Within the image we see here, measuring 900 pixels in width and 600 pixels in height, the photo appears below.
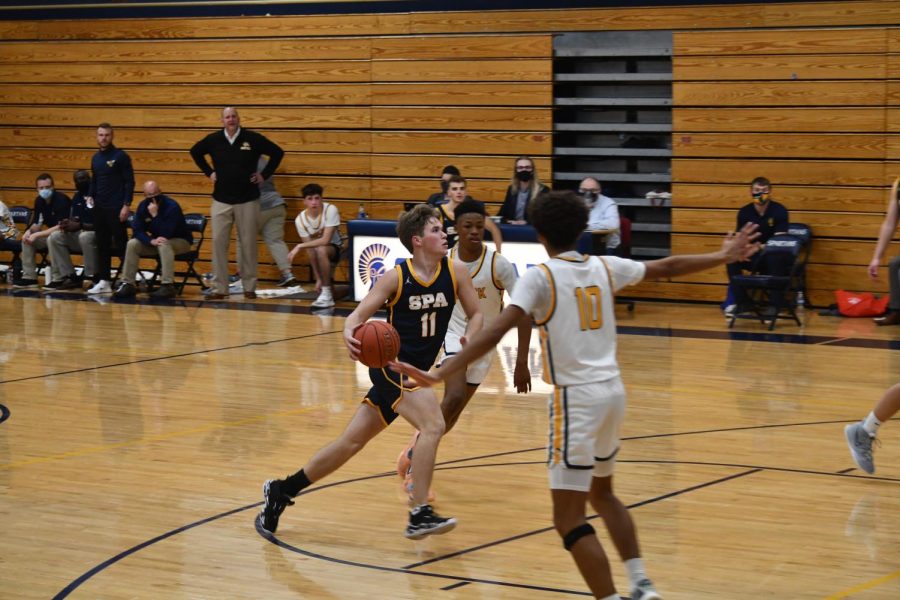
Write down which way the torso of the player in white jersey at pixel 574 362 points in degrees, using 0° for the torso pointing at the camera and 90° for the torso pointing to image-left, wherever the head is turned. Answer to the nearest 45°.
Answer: approximately 135°

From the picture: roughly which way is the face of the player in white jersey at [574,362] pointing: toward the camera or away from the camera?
away from the camera

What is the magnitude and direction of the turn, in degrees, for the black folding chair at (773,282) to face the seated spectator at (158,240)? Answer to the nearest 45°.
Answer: approximately 45° to its right

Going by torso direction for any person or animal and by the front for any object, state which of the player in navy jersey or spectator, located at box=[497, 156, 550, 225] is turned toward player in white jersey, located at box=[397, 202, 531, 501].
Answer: the spectator

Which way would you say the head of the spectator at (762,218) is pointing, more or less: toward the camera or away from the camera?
toward the camera

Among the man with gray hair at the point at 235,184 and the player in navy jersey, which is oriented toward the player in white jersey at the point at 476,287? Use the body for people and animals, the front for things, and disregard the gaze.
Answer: the man with gray hair

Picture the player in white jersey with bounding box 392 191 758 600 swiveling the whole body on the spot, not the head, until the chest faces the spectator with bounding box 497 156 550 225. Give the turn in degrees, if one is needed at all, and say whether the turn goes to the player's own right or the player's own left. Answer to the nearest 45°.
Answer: approximately 45° to the player's own right

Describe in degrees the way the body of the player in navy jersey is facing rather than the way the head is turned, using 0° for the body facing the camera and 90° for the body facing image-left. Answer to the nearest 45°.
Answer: approximately 315°

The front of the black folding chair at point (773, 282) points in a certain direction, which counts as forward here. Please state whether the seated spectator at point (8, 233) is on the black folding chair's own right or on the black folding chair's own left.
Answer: on the black folding chair's own right

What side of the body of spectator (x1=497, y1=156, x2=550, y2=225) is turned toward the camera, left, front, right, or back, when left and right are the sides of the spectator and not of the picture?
front

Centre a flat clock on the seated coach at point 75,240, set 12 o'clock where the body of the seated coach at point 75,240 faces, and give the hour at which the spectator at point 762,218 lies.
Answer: the spectator at point 762,218 is roughly at 9 o'clock from the seated coach at point 75,240.

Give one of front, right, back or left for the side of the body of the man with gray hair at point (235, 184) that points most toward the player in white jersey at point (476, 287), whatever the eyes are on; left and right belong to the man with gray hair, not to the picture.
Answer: front

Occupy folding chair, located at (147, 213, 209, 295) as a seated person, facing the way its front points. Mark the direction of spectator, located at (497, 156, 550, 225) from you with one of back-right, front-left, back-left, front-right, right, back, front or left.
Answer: left

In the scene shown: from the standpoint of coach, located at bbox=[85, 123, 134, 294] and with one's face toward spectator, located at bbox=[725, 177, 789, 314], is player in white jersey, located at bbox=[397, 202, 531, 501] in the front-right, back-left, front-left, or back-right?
front-right

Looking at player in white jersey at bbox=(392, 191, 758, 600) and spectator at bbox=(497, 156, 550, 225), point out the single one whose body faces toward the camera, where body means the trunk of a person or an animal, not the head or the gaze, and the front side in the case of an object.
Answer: the spectator

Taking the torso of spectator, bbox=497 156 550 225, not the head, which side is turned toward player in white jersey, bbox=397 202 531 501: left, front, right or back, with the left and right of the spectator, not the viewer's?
front

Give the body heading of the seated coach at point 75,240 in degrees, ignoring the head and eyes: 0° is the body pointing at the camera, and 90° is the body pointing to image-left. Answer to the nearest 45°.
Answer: approximately 45°
